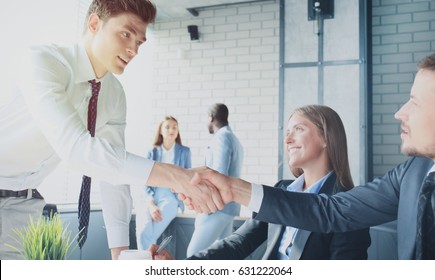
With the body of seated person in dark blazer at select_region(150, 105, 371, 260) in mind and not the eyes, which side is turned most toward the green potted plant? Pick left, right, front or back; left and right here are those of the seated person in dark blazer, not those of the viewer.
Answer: front

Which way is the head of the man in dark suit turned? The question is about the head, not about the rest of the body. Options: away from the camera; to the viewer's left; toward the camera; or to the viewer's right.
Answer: to the viewer's left

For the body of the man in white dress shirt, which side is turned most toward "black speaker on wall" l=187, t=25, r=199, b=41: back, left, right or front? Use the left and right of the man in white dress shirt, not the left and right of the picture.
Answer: left

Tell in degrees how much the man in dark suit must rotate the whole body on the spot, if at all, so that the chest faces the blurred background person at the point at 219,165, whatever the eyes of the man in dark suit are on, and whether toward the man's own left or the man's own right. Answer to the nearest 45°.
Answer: approximately 90° to the man's own right

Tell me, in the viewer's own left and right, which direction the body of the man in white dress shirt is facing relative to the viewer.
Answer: facing the viewer and to the right of the viewer

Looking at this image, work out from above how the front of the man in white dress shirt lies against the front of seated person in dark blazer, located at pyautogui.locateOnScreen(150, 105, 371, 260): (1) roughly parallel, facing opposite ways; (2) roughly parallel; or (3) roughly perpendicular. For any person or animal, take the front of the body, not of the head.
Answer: roughly perpendicular

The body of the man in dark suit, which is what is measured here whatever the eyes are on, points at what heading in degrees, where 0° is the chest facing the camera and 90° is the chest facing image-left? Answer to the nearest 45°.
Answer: approximately 45°

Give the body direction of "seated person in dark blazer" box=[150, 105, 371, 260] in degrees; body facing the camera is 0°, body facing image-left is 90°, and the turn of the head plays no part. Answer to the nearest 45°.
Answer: approximately 45°

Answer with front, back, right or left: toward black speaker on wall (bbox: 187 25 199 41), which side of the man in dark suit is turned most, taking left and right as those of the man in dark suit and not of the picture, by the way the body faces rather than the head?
right

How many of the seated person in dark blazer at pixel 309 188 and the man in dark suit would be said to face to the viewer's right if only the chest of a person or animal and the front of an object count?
0
